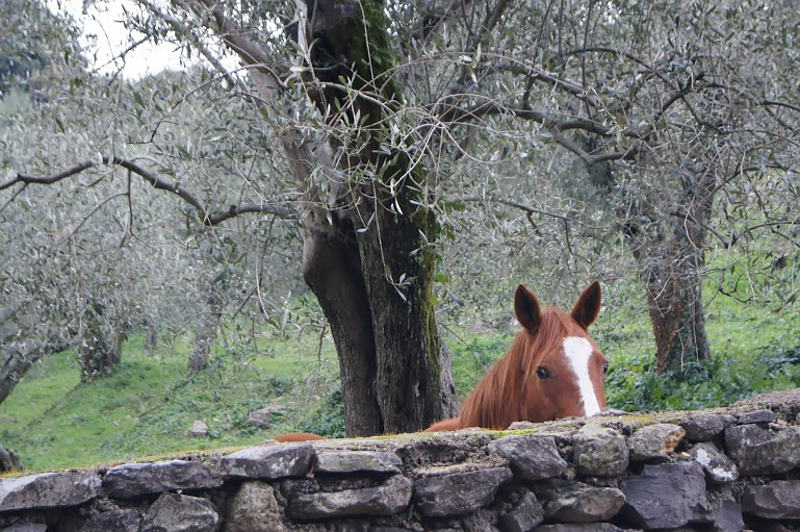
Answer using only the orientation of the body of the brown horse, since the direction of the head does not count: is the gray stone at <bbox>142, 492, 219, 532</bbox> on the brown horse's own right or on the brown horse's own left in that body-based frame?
on the brown horse's own right

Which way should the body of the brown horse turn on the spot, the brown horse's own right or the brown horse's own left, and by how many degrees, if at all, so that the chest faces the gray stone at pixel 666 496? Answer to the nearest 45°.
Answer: approximately 45° to the brown horse's own right

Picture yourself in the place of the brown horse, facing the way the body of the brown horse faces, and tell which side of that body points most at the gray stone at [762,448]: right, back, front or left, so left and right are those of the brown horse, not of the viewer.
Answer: front

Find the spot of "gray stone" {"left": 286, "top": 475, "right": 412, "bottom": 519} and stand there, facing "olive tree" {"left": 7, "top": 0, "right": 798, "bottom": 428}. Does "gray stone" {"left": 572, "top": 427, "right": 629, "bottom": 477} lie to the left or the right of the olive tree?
right

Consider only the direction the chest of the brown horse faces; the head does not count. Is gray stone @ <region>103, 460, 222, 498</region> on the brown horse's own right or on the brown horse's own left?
on the brown horse's own right

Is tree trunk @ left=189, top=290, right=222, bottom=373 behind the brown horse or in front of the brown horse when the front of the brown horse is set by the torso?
behind

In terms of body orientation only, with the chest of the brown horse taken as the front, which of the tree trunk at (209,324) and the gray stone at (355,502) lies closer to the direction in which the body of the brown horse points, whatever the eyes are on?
the gray stone

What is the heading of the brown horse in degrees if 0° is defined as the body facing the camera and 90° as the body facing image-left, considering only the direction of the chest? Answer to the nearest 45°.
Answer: approximately 315°

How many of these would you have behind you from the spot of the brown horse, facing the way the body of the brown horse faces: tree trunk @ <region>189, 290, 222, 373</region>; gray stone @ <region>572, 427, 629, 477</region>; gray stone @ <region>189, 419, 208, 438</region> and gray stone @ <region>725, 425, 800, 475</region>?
2
